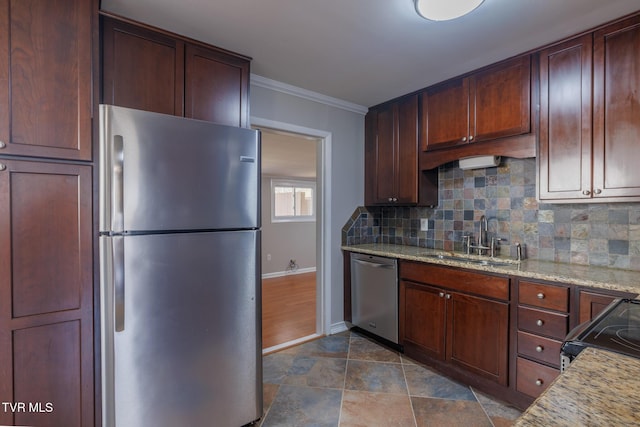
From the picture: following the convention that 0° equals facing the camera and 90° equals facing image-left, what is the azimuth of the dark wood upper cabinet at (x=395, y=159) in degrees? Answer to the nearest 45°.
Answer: approximately 45°

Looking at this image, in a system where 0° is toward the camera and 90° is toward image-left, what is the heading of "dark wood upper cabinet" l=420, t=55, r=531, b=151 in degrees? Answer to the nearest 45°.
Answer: approximately 45°

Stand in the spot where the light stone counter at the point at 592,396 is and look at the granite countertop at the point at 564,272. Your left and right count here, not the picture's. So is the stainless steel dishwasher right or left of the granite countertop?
left

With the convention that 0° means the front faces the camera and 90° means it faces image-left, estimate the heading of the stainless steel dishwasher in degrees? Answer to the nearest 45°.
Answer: approximately 45°

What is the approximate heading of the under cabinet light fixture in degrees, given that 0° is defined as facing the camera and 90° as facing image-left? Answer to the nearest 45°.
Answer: approximately 45°

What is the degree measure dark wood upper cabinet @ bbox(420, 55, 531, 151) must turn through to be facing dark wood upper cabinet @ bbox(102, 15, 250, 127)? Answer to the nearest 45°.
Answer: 0° — it already faces it

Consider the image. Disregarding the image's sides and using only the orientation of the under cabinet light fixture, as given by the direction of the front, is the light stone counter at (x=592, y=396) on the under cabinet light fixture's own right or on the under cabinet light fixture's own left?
on the under cabinet light fixture's own left

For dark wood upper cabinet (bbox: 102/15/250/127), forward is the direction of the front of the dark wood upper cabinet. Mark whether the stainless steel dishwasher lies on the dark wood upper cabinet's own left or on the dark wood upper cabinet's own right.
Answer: on the dark wood upper cabinet's own left
